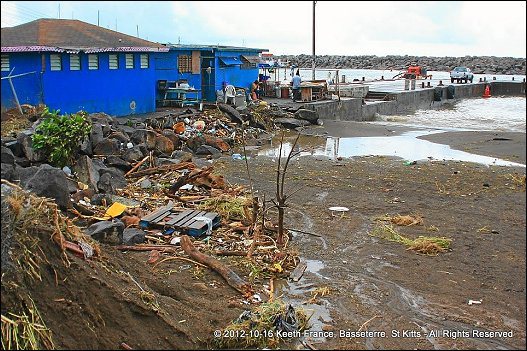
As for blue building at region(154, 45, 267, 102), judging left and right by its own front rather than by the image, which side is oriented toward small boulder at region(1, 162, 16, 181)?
front

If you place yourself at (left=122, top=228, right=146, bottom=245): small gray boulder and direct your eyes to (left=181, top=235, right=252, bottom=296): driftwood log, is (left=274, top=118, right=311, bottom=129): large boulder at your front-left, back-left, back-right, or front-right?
back-left

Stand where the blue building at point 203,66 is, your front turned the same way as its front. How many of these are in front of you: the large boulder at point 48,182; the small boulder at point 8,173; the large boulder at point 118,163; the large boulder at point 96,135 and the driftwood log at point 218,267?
5

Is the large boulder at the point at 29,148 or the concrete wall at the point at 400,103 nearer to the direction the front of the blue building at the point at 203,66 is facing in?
the large boulder

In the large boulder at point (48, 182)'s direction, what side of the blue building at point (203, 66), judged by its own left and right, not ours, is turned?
front

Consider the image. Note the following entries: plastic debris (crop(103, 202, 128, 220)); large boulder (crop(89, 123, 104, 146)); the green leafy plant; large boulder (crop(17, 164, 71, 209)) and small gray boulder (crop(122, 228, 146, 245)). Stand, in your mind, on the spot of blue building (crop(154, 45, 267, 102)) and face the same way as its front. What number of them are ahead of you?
5

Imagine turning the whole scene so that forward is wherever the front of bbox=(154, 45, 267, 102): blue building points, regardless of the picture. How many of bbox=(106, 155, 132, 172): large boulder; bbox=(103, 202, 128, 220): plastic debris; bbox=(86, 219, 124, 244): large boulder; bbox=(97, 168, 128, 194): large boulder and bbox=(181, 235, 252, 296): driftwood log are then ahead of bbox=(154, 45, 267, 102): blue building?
5

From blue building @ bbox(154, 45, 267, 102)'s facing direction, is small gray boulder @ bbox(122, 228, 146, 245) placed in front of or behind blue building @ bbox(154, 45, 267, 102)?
in front

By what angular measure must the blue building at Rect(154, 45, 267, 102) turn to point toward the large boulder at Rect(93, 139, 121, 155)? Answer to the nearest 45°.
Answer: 0° — it already faces it

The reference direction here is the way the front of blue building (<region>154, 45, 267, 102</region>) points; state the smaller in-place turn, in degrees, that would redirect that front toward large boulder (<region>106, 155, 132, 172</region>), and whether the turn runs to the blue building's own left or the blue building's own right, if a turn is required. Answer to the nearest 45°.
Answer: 0° — it already faces it

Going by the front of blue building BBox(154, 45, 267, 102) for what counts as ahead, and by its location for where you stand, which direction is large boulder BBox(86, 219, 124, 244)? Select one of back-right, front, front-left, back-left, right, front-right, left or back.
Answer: front

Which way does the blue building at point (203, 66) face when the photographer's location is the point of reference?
facing the viewer

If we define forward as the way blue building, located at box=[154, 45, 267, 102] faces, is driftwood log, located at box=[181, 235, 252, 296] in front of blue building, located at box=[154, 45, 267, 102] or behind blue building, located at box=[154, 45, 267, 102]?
in front

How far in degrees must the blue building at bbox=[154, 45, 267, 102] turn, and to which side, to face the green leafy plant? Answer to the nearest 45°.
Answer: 0° — it already faces it

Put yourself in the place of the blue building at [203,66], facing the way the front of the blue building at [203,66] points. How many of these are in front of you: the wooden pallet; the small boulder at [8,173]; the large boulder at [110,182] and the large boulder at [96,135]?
4

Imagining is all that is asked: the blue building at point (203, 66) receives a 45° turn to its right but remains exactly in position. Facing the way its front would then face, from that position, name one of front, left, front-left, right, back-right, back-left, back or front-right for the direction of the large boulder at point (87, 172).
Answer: front-left
